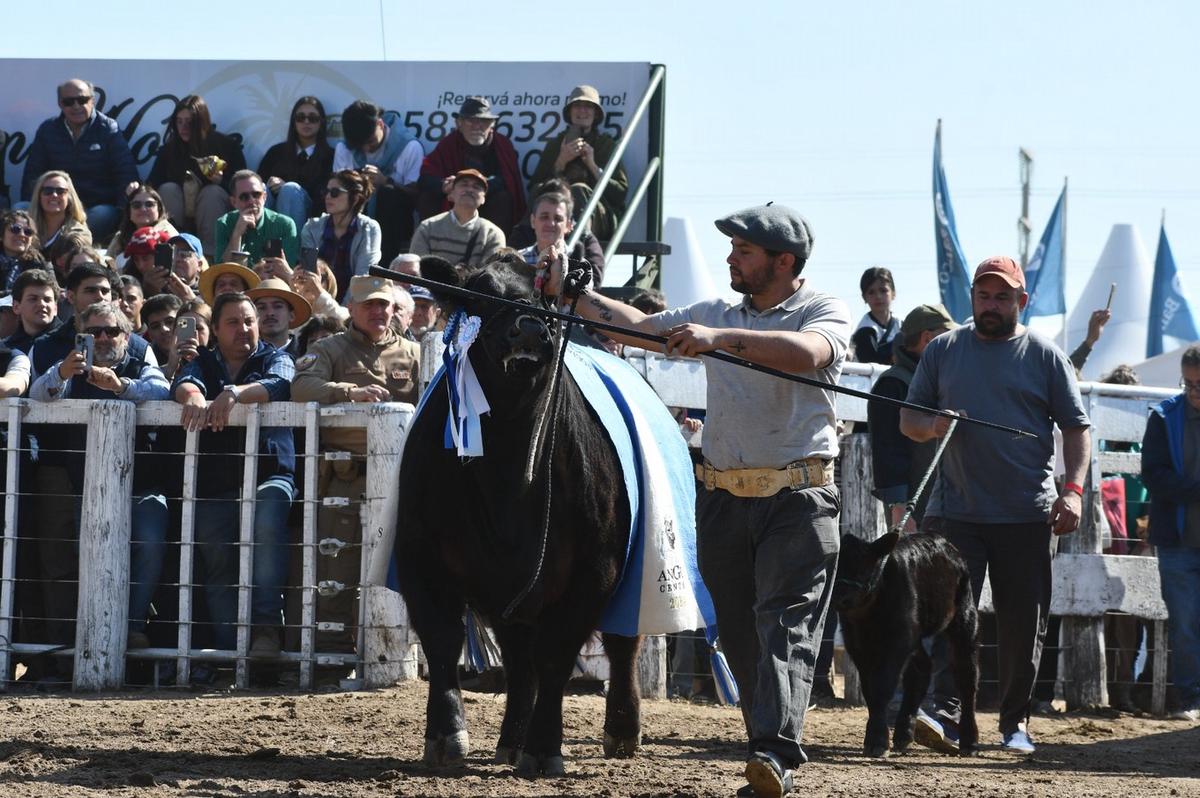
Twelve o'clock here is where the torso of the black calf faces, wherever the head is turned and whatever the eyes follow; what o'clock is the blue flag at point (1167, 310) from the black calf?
The blue flag is roughly at 5 o'clock from the black calf.

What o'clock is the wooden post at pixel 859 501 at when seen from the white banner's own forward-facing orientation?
The wooden post is roughly at 11 o'clock from the white banner.

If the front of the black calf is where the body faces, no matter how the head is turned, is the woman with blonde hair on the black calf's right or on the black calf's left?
on the black calf's right

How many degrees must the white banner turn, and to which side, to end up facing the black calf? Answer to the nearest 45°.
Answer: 0° — it already faces it

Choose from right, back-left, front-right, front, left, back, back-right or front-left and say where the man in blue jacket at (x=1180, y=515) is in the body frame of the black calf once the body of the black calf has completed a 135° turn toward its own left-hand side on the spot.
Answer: front-left

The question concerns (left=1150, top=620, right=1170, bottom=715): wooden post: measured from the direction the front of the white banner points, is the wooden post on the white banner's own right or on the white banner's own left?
on the white banner's own left

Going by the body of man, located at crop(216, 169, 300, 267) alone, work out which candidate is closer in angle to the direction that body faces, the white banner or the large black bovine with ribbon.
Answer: the large black bovine with ribbon

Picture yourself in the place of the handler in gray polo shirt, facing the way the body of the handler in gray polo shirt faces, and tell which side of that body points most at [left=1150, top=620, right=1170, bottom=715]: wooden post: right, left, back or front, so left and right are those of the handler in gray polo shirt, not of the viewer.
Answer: back

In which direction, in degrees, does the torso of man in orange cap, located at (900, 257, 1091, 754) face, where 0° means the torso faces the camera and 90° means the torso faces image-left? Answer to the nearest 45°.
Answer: approximately 0°
